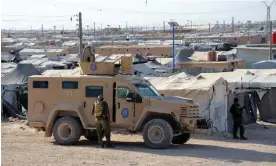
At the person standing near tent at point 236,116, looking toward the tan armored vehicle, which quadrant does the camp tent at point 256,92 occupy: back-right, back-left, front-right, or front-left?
back-right

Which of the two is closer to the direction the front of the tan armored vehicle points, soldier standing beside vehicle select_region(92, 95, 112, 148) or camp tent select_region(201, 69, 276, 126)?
the camp tent

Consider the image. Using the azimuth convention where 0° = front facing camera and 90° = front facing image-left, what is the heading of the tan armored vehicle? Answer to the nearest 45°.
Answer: approximately 270°

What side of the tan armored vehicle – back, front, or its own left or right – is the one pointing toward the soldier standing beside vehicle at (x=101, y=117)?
right

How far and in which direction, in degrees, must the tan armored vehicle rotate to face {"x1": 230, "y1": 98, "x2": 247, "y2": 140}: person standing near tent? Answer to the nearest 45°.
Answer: approximately 45° to its left

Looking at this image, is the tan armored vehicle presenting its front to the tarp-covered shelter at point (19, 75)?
no

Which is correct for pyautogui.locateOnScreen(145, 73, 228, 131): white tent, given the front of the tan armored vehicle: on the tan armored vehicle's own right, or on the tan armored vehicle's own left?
on the tan armored vehicle's own left

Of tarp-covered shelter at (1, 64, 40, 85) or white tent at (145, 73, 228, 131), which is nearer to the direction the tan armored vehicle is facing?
the white tent

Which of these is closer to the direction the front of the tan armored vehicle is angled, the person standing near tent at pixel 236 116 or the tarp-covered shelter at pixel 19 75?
the person standing near tent

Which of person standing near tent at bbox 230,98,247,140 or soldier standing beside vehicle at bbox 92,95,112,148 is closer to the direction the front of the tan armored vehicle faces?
the person standing near tent
